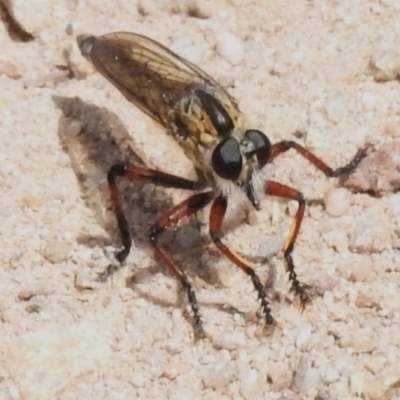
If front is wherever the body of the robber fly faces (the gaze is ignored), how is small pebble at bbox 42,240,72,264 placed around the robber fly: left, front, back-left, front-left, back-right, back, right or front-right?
right

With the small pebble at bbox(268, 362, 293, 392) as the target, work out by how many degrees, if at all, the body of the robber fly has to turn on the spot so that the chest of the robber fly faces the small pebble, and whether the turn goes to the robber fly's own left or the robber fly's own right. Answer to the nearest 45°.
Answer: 0° — it already faces it

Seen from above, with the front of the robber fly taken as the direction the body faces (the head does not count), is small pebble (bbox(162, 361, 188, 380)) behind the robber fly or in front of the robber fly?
in front

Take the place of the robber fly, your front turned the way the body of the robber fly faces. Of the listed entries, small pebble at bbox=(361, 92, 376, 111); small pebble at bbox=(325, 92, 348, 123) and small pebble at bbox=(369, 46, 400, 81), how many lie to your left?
3

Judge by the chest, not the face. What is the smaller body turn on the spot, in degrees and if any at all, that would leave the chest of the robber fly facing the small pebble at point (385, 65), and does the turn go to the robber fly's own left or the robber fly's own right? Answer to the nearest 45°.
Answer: approximately 90° to the robber fly's own left

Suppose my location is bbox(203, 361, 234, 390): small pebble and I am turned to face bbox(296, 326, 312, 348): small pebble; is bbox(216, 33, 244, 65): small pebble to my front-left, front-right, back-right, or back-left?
front-left

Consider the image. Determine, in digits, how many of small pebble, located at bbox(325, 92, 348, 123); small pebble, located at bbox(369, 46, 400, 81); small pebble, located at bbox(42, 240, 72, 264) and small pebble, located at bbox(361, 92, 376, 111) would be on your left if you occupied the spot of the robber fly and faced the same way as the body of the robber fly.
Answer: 3

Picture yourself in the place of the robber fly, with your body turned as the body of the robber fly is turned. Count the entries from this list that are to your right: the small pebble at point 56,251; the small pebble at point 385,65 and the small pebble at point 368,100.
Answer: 1

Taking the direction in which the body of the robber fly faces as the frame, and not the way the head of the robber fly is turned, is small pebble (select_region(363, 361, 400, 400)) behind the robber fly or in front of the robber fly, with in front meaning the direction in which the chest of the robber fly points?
in front

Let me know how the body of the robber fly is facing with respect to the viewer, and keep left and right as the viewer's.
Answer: facing the viewer and to the right of the viewer

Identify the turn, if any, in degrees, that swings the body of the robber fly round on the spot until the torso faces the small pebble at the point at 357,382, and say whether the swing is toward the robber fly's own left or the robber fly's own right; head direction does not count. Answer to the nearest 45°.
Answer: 0° — it already faces it

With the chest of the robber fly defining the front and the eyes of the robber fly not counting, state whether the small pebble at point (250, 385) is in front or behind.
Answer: in front

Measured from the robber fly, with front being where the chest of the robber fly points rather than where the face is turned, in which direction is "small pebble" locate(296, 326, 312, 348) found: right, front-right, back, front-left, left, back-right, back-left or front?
front

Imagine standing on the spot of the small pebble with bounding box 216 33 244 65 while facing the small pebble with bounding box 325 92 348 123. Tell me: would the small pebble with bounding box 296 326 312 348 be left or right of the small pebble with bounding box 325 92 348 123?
right
